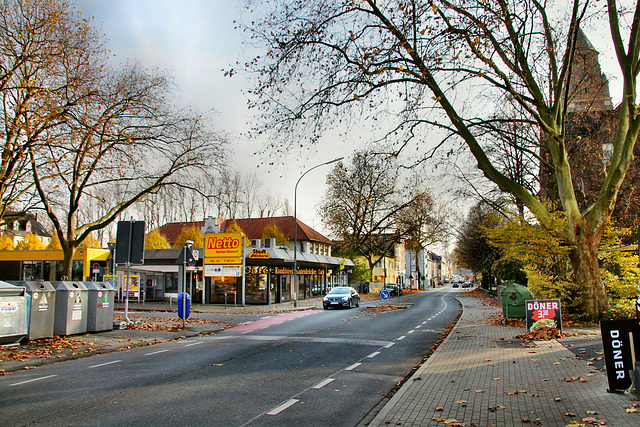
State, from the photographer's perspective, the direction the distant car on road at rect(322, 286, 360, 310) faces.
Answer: facing the viewer and to the left of the viewer

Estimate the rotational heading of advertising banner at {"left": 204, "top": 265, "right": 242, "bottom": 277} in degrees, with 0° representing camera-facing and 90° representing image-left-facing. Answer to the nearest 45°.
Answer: approximately 0°

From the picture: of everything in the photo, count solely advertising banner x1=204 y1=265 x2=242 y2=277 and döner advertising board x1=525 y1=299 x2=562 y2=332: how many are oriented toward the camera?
2

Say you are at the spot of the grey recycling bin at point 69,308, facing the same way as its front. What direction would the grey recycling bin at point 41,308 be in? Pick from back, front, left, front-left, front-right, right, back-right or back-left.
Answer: right

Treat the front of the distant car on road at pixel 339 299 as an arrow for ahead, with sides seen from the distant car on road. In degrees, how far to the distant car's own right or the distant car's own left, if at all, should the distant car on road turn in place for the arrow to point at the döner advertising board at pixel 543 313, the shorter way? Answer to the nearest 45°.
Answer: approximately 45° to the distant car's own left

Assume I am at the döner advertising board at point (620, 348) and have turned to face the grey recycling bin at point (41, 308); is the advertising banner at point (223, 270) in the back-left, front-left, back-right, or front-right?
front-right

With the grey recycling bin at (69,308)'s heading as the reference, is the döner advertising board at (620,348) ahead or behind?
ahead

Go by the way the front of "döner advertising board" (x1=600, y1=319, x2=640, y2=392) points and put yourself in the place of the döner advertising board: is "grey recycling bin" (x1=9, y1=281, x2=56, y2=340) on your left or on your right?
on your right

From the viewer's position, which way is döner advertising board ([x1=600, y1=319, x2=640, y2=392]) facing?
facing the viewer

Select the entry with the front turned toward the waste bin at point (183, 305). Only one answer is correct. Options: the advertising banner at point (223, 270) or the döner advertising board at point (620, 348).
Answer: the advertising banner

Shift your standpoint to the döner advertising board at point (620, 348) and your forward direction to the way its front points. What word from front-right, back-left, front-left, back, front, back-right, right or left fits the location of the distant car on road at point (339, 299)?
back-right

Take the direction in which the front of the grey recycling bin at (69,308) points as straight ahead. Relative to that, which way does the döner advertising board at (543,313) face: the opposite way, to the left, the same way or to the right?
to the right

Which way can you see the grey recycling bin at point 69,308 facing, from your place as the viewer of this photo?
facing the viewer and to the right of the viewer

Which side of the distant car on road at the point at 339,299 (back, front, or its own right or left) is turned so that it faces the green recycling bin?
left

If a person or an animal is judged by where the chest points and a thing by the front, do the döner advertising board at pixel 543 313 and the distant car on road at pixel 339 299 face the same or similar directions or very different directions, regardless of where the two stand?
same or similar directions

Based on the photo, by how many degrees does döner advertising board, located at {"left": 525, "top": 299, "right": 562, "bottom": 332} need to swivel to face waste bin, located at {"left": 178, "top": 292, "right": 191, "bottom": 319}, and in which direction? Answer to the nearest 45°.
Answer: approximately 90° to its right

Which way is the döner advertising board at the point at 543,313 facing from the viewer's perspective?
toward the camera

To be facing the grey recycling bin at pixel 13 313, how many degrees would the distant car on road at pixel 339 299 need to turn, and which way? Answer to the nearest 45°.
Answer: approximately 45° to its left
